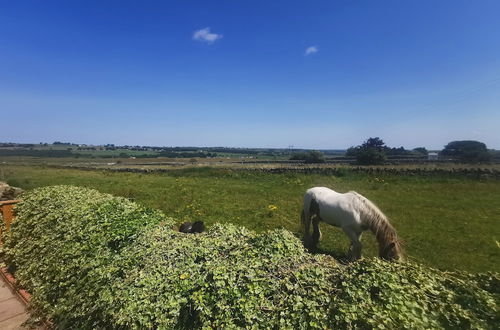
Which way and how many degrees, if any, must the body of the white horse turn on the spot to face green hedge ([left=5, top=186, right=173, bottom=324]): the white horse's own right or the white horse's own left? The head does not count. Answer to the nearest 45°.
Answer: approximately 135° to the white horse's own right

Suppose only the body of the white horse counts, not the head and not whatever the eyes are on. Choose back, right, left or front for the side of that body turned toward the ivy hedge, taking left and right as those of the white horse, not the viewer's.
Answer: right

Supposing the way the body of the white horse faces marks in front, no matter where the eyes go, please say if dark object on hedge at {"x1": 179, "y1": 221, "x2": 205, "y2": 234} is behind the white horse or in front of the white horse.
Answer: behind

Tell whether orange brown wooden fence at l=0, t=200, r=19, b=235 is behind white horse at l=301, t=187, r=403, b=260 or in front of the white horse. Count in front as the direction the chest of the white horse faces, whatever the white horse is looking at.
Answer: behind

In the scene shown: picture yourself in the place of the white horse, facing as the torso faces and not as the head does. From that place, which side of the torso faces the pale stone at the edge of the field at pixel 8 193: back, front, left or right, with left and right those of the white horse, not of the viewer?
back

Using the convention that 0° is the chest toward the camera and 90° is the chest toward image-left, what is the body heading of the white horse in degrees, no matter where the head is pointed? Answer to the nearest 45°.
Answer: approximately 270°
